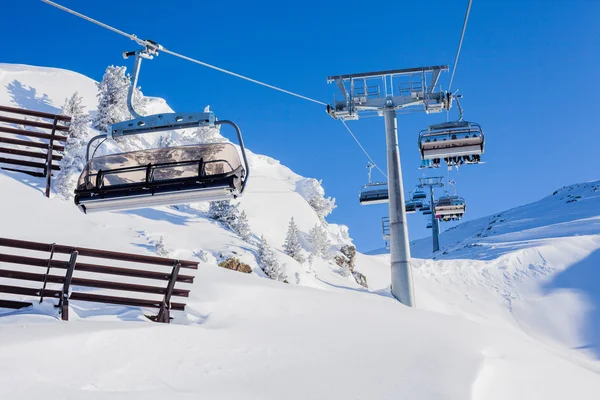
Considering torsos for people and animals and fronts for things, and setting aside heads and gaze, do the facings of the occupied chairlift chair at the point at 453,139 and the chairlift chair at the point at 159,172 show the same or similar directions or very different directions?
very different directions

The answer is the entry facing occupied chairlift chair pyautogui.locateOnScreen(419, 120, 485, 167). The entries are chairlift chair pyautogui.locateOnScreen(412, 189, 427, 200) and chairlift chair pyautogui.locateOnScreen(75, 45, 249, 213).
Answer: chairlift chair pyautogui.locateOnScreen(412, 189, 427, 200)

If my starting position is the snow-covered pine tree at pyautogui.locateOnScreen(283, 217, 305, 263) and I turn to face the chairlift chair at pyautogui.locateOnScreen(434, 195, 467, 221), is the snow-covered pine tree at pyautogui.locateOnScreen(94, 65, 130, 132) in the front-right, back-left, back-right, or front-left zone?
back-left

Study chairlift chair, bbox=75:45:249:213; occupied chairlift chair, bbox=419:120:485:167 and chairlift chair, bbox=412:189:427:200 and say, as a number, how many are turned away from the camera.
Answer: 1

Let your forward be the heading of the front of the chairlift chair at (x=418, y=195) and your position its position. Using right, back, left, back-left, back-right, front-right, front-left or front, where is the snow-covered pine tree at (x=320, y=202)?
front-right

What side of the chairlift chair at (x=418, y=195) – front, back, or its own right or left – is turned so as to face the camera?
front
